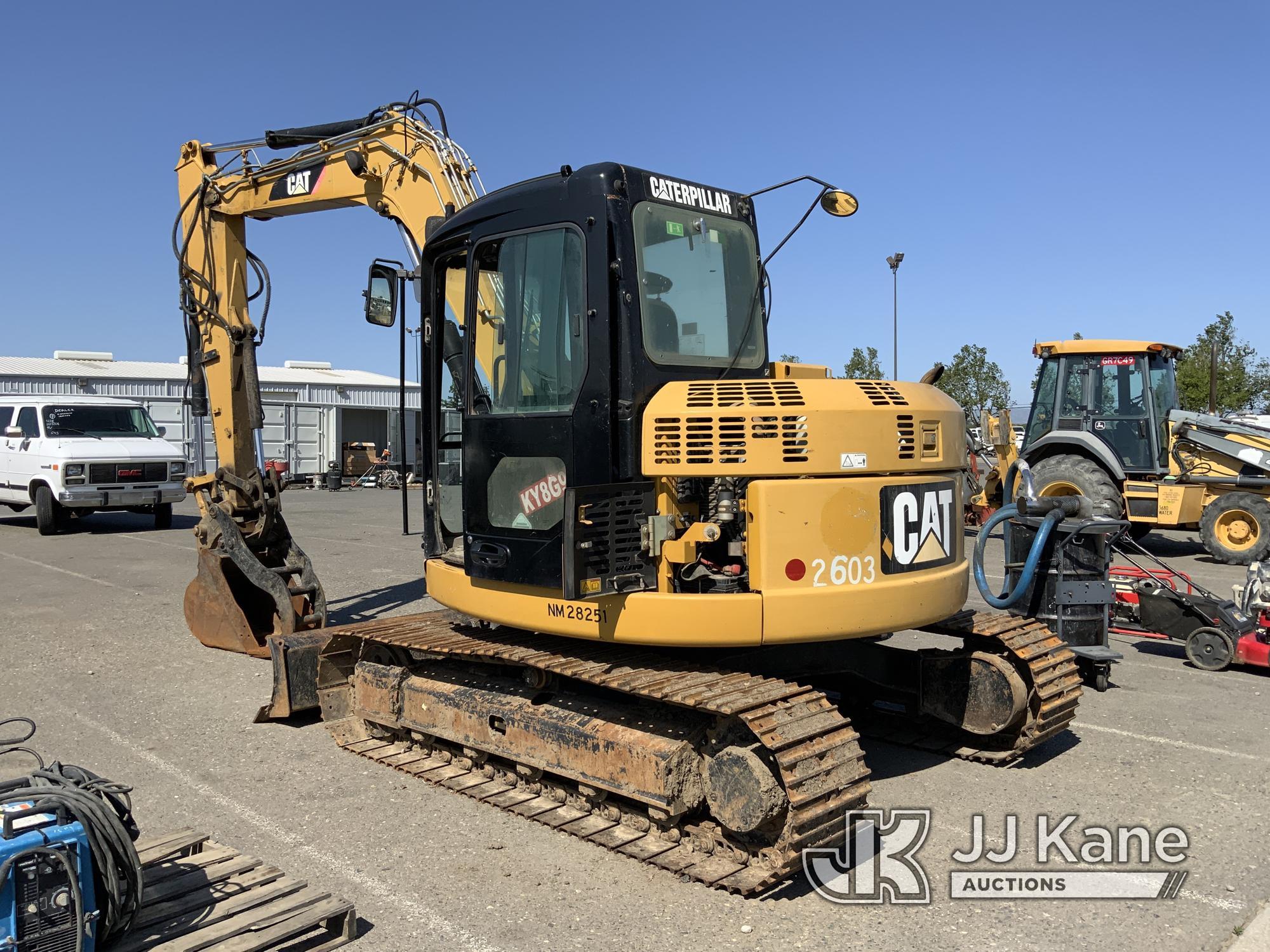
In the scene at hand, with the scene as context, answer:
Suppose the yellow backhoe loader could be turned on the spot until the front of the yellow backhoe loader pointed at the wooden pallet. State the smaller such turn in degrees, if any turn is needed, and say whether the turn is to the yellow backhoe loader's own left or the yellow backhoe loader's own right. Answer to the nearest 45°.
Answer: approximately 90° to the yellow backhoe loader's own right

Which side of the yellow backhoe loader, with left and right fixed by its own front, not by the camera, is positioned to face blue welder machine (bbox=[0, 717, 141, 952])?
right

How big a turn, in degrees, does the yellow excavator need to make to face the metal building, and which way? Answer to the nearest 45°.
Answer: approximately 45° to its right

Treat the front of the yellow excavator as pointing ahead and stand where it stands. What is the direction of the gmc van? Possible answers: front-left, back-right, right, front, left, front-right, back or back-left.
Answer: front

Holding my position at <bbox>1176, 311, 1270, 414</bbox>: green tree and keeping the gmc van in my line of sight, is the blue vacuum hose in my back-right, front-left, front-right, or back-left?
front-left

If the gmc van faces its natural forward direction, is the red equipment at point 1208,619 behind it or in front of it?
in front

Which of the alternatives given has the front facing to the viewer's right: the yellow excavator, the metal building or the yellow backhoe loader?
the yellow backhoe loader

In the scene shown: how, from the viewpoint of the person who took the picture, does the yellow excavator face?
facing away from the viewer and to the left of the viewer

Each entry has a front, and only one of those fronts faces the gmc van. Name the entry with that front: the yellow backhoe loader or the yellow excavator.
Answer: the yellow excavator

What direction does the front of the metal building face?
toward the camera

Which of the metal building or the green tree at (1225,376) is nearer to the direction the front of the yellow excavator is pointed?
the metal building

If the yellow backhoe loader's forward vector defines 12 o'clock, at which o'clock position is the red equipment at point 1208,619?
The red equipment is roughly at 3 o'clock from the yellow backhoe loader.

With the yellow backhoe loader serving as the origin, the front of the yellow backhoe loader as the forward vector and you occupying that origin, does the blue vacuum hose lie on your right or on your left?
on your right

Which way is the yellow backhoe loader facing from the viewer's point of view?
to the viewer's right

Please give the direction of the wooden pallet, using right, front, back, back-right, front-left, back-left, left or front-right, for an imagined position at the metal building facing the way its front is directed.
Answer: front

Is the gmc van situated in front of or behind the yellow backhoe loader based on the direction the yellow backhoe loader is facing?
behind

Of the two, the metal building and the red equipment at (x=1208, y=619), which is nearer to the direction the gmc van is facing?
the red equipment
